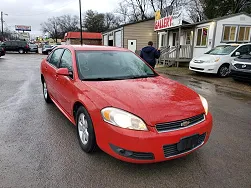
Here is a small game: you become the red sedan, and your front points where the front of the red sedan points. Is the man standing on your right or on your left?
on your left

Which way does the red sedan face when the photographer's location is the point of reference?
facing the viewer and to the right of the viewer

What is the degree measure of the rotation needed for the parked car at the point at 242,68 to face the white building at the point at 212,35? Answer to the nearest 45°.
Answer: approximately 135° to its right

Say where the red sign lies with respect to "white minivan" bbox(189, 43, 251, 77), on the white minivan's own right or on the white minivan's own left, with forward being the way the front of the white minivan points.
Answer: on the white minivan's own right

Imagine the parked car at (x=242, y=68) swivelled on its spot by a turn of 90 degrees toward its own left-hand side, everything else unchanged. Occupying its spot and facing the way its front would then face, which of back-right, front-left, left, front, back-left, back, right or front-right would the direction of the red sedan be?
front-right

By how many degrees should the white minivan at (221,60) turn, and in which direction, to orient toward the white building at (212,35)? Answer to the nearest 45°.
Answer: approximately 135° to its right

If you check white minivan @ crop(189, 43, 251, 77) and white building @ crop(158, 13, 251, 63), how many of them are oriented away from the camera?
0
